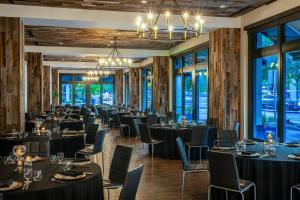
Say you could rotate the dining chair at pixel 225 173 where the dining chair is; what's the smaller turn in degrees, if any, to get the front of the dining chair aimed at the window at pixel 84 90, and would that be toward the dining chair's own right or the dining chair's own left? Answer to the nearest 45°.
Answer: approximately 90° to the dining chair's own left

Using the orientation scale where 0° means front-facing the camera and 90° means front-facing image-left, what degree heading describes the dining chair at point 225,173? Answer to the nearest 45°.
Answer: approximately 225°

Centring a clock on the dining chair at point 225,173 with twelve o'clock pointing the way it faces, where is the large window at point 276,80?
The large window is roughly at 11 o'clock from the dining chair.

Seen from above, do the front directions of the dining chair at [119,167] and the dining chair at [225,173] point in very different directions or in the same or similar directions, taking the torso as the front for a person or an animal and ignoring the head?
very different directions

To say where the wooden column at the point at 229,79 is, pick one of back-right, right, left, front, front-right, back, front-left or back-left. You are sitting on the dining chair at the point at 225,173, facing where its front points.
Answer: front-left

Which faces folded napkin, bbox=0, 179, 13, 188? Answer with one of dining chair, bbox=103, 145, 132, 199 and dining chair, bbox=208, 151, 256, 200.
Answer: dining chair, bbox=103, 145, 132, 199

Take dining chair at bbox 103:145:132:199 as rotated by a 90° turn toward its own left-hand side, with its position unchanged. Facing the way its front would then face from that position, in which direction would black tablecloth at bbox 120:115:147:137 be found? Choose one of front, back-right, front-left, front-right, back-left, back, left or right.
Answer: back-left

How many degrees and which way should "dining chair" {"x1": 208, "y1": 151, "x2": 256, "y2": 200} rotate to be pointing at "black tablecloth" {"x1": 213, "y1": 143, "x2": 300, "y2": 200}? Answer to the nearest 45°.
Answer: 0° — it already faces it

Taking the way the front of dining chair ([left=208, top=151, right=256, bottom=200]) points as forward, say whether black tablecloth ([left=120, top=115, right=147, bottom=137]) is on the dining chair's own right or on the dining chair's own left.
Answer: on the dining chair's own left

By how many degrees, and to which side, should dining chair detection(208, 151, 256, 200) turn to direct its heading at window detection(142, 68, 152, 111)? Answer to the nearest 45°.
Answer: approximately 45° to its left

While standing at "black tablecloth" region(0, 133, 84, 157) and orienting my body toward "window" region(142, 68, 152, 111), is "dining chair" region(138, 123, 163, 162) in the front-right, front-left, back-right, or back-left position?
front-right

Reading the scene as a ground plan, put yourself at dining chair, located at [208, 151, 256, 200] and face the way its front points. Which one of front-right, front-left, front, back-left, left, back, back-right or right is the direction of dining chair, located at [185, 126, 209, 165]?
front-left

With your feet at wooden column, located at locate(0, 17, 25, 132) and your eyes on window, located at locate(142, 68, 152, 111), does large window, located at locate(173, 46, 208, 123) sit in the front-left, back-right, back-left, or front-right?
front-right
